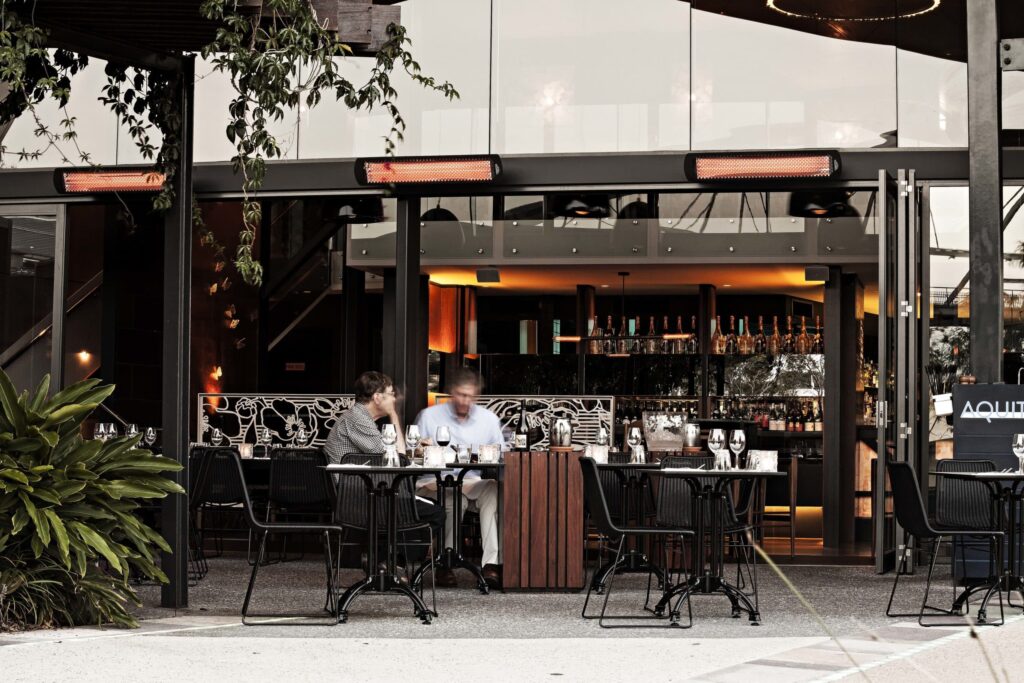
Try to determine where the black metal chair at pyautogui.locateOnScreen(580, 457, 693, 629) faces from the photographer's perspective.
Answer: facing to the right of the viewer

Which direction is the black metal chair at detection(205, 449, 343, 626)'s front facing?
to the viewer's right

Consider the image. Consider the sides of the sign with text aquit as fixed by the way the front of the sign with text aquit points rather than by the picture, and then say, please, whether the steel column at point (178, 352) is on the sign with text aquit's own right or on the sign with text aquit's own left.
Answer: on the sign with text aquit's own right

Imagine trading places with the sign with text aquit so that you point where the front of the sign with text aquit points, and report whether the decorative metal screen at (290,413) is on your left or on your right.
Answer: on your right

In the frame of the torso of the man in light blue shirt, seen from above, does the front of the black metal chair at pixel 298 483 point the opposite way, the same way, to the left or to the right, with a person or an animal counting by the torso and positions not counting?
the opposite way

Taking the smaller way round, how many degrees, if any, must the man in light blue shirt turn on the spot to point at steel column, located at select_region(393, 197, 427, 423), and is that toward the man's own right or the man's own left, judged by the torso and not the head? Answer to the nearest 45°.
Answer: approximately 135° to the man's own right

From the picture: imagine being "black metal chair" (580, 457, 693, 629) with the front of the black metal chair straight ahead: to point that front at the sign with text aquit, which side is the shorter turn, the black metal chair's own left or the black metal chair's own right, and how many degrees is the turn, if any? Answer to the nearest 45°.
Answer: approximately 45° to the black metal chair's own left

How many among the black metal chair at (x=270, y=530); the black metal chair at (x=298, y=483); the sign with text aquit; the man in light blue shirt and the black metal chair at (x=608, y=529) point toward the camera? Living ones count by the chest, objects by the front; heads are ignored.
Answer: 2
